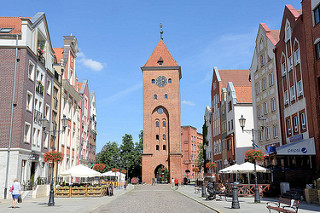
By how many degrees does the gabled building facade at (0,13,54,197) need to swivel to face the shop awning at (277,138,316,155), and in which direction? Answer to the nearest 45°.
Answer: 0° — it already faces it

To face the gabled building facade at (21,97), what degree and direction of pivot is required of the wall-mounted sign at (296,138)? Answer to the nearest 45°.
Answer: approximately 45° to its right

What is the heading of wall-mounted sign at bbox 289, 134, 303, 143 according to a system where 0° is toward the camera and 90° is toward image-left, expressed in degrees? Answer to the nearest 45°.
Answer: approximately 45°

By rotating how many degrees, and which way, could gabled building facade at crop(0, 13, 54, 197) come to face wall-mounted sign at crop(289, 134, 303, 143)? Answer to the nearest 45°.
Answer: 0° — it already faces it

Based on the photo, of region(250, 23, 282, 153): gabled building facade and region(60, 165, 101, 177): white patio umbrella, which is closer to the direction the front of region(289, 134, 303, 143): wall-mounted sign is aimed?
the white patio umbrella

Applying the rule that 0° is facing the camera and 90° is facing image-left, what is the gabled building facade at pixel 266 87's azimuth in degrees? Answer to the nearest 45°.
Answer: approximately 45°

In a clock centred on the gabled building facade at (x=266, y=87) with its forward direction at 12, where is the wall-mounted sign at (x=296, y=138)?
The wall-mounted sign is roughly at 10 o'clock from the gabled building facade.

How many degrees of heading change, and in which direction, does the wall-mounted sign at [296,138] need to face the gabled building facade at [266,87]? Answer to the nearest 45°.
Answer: approximately 135° to its right
